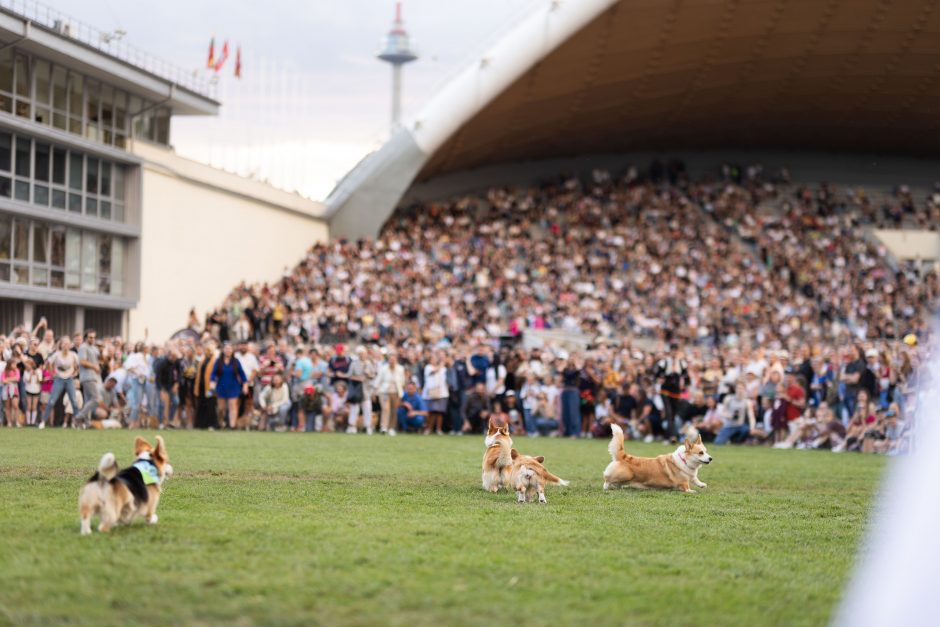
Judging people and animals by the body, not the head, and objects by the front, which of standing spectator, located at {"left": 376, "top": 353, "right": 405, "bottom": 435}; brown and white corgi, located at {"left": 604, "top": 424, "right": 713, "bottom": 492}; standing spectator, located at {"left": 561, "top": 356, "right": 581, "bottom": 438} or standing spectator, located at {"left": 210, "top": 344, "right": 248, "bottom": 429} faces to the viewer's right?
the brown and white corgi

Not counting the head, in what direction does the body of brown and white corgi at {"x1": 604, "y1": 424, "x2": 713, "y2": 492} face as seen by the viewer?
to the viewer's right

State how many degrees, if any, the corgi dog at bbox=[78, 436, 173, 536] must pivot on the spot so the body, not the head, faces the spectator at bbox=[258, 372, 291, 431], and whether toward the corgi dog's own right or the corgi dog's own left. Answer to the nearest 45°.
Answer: approximately 45° to the corgi dog's own left

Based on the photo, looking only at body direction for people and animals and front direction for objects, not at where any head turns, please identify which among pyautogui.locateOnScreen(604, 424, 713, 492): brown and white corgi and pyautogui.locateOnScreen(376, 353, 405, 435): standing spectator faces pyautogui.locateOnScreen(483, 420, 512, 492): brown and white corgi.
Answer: the standing spectator

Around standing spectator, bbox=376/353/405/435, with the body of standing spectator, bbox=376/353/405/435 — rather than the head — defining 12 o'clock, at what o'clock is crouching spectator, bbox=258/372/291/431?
crouching spectator, bbox=258/372/291/431 is roughly at 3 o'clock from standing spectator, bbox=376/353/405/435.

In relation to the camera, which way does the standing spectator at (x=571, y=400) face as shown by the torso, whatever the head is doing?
toward the camera

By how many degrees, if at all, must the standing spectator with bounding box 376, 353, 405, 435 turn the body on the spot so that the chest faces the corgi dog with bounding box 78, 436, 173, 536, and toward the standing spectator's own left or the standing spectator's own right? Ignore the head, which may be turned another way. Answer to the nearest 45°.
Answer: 0° — they already face it

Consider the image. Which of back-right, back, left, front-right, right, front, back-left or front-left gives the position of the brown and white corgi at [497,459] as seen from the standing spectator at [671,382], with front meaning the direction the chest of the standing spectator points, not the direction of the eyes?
front

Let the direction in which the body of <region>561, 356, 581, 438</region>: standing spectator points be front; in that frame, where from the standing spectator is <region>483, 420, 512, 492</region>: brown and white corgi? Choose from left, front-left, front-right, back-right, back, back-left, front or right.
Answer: front

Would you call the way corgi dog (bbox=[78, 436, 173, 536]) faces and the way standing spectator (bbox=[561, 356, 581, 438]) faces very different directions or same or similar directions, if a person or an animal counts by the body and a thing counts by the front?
very different directions

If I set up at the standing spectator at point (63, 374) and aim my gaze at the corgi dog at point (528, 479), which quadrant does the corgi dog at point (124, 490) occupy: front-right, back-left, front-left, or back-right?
front-right

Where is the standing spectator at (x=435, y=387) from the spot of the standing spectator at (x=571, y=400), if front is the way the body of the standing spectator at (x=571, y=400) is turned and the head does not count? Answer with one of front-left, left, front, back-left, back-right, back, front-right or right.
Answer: right

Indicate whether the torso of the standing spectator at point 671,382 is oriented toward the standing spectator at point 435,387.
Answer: no

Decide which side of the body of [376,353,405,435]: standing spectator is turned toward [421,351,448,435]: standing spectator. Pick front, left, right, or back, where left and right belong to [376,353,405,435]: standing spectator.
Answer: left

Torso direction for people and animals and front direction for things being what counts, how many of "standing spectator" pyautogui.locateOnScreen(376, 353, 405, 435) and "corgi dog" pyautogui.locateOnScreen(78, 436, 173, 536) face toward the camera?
1

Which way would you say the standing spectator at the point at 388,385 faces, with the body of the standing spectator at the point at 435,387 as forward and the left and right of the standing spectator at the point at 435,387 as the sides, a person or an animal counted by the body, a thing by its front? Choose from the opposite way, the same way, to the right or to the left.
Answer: the same way

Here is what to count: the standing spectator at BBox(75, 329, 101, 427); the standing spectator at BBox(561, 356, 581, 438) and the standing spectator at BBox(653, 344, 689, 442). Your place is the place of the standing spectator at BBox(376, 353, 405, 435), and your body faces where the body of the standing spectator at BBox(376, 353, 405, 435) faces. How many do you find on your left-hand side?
2

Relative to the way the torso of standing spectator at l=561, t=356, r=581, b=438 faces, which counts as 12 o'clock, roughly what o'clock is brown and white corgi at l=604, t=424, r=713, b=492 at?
The brown and white corgi is roughly at 12 o'clock from the standing spectator.

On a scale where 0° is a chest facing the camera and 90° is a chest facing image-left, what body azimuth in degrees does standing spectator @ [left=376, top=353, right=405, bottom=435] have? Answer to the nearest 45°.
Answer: approximately 0°

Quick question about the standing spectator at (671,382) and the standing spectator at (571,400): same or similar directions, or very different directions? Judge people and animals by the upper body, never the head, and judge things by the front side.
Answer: same or similar directions

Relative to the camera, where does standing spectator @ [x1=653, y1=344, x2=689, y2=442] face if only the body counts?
toward the camera

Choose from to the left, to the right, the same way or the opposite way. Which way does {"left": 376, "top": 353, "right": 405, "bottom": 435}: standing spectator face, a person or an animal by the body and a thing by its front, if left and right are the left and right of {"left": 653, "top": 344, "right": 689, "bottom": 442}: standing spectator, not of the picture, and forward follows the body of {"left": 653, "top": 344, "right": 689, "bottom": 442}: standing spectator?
the same way
